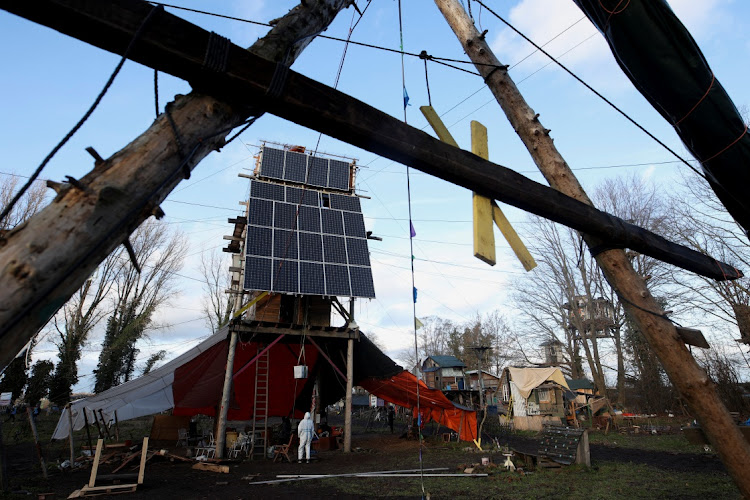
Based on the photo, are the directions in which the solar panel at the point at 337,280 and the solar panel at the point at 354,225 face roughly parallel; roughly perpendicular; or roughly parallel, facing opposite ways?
roughly parallel

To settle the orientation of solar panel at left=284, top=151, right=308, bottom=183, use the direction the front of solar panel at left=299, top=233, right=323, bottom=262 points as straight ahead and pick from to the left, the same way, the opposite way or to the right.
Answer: the same way

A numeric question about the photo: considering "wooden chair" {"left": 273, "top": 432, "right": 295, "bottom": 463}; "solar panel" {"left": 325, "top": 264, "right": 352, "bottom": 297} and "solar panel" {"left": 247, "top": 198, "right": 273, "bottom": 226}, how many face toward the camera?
2

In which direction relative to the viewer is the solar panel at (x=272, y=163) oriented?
toward the camera

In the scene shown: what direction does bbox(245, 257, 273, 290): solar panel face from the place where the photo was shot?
facing the viewer

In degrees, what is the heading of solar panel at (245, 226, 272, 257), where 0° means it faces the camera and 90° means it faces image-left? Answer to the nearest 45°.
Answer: approximately 0°

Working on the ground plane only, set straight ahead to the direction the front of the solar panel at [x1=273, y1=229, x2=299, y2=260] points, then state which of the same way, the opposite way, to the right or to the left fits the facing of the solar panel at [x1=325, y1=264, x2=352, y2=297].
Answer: the same way

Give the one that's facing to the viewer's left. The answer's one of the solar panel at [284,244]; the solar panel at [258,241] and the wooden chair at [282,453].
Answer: the wooden chair

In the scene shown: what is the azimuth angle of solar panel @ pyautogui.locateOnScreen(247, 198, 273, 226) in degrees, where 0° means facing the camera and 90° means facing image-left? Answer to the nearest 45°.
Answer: approximately 0°

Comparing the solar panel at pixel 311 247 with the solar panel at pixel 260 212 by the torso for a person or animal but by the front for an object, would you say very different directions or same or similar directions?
same or similar directions

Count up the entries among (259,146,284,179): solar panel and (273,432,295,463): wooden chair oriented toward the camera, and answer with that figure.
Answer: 1

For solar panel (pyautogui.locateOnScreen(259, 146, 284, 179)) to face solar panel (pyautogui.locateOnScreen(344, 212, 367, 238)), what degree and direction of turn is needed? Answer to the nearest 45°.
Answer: approximately 90° to its left

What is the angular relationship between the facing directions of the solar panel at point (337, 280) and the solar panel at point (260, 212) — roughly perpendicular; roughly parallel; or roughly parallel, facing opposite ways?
roughly parallel

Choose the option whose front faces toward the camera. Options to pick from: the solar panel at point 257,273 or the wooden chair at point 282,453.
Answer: the solar panel

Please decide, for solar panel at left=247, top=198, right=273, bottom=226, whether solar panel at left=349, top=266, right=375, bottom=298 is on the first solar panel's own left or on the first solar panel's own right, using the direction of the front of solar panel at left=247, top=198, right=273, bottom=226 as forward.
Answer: on the first solar panel's own left
